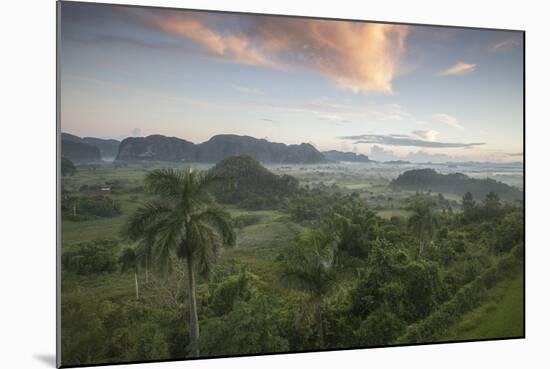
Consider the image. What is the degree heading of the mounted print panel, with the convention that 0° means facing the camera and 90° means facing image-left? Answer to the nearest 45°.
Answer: approximately 315°
